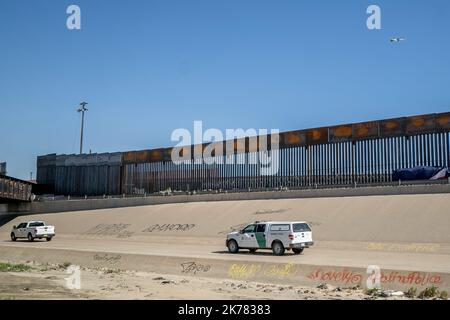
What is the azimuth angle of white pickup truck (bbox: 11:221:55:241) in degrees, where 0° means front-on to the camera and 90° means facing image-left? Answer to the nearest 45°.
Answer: approximately 135°

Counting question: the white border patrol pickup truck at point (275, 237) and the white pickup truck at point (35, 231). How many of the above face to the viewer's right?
0

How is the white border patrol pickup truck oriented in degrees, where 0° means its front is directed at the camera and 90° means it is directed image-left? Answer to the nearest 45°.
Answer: approximately 135°

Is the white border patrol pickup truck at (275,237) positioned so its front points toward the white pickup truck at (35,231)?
yes

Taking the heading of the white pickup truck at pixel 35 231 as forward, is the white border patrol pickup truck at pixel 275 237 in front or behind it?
behind
